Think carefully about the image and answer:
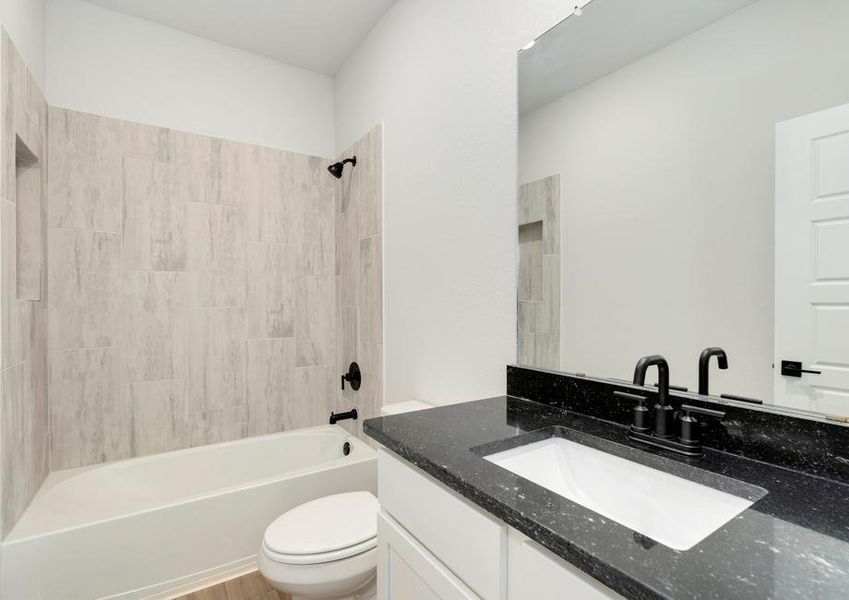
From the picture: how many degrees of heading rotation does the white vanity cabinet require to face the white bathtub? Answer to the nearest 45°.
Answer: approximately 90° to its right

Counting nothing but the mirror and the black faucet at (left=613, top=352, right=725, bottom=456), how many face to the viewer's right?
0

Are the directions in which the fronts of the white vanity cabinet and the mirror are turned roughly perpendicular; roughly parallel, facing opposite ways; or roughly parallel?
roughly parallel

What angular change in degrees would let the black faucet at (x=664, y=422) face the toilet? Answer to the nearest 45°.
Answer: approximately 45° to its right

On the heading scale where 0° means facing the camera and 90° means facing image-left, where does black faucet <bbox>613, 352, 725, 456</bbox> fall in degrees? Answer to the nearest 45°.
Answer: approximately 45°

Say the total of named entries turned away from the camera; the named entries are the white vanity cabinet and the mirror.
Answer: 0

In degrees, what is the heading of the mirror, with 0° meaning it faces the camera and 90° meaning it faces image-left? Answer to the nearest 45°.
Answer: approximately 45°

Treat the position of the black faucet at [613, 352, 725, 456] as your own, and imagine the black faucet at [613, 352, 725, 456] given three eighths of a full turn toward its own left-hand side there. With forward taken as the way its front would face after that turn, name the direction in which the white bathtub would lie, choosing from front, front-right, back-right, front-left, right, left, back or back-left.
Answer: back

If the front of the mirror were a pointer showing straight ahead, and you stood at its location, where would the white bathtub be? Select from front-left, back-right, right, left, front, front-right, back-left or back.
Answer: front-right

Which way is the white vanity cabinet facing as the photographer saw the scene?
facing the viewer and to the left of the viewer

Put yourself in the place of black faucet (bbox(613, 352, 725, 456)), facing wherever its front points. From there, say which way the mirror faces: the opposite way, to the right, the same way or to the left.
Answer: the same way
